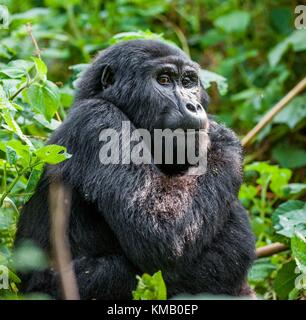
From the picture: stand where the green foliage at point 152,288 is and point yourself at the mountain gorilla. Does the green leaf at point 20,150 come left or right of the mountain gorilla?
left

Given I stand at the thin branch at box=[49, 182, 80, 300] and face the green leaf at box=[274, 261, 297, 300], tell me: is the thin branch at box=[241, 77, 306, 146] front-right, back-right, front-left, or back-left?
front-left

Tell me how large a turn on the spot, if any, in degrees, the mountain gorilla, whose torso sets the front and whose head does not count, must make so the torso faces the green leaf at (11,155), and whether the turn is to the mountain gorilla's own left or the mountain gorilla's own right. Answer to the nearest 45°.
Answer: approximately 90° to the mountain gorilla's own right

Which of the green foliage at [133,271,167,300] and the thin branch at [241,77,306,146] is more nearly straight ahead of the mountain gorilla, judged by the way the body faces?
the green foliage

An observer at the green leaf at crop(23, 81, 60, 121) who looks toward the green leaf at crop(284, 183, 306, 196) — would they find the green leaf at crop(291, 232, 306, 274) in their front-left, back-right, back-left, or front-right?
front-right

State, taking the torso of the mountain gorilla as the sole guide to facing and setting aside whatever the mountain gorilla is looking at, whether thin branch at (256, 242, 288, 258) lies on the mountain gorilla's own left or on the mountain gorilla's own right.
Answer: on the mountain gorilla's own left

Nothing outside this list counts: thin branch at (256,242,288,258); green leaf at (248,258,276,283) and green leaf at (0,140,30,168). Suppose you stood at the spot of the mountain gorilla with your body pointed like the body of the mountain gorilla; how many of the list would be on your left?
2

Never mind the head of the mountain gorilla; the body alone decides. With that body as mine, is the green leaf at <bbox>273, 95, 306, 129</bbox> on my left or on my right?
on my left

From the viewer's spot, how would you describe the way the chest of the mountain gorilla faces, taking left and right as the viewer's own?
facing the viewer and to the right of the viewer

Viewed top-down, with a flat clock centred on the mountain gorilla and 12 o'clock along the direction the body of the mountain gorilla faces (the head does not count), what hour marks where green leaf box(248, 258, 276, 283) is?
The green leaf is roughly at 9 o'clock from the mountain gorilla.

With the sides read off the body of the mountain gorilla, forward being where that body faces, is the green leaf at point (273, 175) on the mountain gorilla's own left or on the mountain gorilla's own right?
on the mountain gorilla's own left

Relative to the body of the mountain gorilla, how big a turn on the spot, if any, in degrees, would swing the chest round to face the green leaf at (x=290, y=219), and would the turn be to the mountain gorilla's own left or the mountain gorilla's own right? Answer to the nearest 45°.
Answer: approximately 90° to the mountain gorilla's own left
